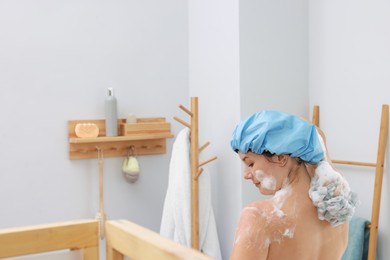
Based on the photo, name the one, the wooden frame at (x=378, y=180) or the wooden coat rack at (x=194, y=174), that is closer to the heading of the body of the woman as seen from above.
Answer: the wooden coat rack

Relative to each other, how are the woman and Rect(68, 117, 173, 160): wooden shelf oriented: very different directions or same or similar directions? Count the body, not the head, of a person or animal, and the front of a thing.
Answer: very different directions

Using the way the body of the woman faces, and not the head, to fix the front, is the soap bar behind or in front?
in front

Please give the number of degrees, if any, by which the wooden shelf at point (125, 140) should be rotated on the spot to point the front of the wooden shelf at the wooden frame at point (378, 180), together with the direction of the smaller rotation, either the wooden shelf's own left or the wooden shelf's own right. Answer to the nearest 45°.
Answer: approximately 45° to the wooden shelf's own left

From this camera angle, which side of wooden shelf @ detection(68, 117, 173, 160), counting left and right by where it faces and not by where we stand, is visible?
front

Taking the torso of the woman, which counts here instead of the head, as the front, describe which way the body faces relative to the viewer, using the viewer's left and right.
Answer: facing away from the viewer and to the left of the viewer

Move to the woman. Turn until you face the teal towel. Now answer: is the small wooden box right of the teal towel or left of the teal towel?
left

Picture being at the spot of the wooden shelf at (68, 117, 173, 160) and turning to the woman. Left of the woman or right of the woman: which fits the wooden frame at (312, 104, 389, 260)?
left

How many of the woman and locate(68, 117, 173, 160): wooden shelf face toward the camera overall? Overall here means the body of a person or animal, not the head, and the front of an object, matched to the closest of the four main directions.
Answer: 1

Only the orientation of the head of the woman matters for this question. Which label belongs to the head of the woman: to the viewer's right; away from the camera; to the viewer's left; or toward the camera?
to the viewer's left

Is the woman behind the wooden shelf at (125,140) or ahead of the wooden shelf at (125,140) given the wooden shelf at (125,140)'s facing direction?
ahead
